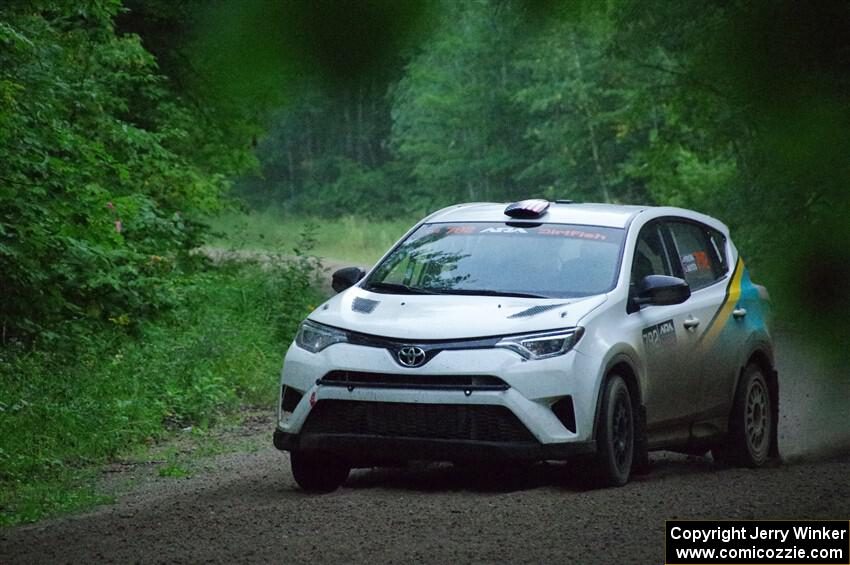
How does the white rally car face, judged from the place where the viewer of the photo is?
facing the viewer and to the left of the viewer
